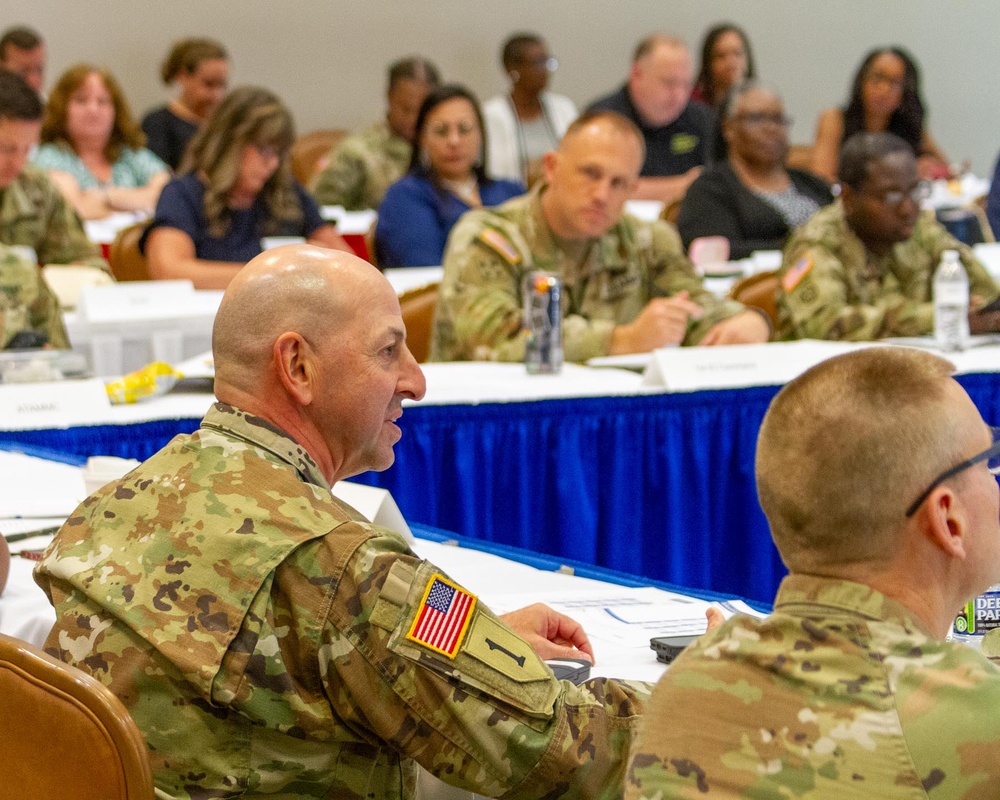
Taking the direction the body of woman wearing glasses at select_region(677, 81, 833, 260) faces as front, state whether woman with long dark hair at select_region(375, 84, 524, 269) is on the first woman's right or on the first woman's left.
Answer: on the first woman's right

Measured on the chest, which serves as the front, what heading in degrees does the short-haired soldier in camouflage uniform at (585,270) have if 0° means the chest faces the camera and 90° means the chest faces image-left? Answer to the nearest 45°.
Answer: approximately 315°

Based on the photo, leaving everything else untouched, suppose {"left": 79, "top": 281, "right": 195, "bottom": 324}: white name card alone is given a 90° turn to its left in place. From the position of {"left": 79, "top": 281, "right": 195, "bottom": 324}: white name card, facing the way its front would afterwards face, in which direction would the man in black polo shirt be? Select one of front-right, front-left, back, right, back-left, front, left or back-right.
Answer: front-left

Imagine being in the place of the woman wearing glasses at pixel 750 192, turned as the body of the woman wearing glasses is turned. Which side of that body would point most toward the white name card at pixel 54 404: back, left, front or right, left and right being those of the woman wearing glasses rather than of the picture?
right

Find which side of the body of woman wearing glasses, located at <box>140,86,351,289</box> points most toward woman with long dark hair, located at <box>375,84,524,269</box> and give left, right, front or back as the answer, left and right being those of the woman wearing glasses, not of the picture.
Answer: left

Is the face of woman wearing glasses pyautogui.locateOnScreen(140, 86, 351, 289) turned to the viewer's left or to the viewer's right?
to the viewer's right

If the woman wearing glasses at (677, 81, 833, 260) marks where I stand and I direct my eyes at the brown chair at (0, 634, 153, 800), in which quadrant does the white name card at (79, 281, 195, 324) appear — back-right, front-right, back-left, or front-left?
front-right

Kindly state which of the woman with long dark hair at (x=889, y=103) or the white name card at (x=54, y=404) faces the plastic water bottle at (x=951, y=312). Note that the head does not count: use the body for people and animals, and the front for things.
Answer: the woman with long dark hair

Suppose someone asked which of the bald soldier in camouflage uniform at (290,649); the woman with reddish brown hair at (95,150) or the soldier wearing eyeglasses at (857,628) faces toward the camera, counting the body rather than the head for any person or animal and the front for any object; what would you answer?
the woman with reddish brown hair

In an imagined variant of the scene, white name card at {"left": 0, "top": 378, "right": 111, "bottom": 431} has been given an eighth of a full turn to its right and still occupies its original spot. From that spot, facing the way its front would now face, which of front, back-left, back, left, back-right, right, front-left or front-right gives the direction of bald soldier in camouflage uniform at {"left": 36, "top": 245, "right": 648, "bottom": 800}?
front-left

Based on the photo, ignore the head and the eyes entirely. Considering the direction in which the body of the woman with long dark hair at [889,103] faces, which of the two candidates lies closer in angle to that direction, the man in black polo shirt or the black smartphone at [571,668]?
the black smartphone

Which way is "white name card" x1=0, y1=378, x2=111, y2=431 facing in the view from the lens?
facing the viewer

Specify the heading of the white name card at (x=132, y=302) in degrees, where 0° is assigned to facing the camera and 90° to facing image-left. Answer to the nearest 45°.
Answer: approximately 0°

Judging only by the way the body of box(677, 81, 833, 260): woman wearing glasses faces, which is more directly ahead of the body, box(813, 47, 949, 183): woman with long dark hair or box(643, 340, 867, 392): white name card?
the white name card

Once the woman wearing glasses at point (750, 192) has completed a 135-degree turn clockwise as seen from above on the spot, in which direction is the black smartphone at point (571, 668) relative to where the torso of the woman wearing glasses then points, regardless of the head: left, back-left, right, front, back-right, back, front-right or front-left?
left

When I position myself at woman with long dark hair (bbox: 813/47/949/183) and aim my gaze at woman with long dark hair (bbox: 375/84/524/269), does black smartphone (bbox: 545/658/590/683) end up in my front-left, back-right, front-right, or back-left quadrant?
front-left
